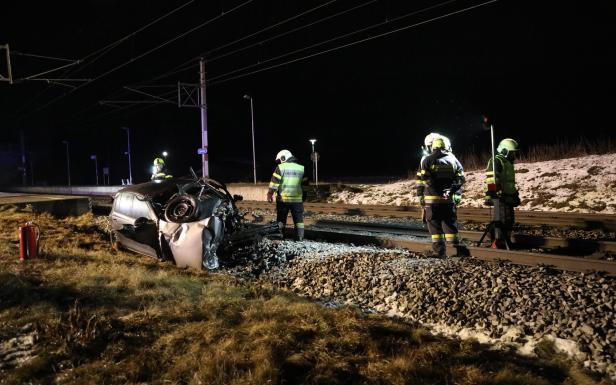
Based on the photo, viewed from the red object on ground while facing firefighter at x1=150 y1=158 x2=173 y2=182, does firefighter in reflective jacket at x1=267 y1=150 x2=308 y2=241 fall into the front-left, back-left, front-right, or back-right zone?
front-right

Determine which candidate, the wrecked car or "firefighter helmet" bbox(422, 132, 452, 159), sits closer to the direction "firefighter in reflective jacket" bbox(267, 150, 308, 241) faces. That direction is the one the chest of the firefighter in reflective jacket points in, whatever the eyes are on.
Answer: the wrecked car

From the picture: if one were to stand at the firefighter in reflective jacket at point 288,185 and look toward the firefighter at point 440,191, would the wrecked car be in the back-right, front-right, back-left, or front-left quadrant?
back-right

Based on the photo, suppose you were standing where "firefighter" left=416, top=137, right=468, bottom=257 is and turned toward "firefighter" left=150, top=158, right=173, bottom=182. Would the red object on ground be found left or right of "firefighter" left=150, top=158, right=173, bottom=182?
left

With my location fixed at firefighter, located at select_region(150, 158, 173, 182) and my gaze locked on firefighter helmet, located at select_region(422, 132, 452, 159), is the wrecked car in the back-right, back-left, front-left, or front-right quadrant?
front-right

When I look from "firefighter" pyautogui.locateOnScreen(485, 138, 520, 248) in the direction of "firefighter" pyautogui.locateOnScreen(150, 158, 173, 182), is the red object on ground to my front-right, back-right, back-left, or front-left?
front-left
